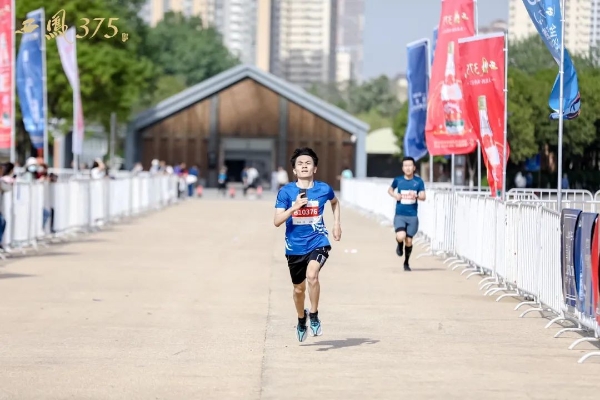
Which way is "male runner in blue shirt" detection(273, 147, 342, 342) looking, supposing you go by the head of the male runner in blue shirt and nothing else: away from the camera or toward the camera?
toward the camera

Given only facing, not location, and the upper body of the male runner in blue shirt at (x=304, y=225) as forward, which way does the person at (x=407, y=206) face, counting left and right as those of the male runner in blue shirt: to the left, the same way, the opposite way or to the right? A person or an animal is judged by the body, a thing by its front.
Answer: the same way

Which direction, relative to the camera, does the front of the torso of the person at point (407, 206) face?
toward the camera

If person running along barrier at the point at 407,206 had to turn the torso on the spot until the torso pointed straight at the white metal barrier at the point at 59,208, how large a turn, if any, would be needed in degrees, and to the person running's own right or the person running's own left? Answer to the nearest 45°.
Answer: approximately 135° to the person running's own right

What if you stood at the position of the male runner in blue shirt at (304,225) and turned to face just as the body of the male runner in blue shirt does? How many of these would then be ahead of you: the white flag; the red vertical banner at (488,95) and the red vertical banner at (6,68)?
0

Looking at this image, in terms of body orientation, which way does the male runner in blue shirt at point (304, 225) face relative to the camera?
toward the camera
